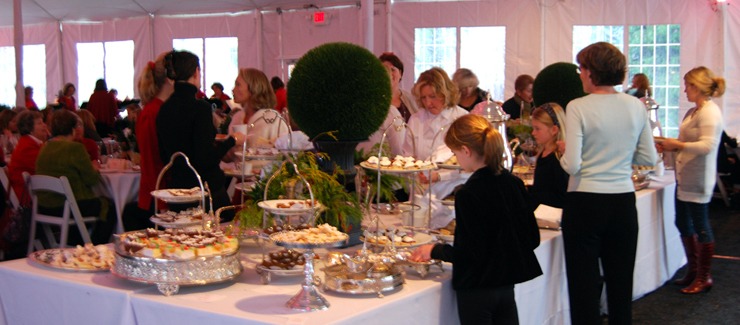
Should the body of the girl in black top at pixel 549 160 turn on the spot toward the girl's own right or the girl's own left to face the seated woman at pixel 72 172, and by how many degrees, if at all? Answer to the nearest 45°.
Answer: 0° — they already face them

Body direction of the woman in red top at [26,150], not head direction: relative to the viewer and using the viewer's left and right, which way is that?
facing to the right of the viewer

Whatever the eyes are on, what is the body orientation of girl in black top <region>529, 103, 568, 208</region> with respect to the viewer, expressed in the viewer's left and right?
facing to the left of the viewer

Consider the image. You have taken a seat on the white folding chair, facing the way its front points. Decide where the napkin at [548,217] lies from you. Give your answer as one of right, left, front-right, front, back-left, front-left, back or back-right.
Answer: right

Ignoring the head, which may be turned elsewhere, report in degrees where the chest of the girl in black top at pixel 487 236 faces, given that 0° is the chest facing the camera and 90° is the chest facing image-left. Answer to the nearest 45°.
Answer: approximately 135°

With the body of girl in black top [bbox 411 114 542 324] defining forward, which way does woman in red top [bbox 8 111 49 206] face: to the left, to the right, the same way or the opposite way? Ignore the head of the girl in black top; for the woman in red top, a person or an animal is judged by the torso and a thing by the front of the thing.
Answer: to the right

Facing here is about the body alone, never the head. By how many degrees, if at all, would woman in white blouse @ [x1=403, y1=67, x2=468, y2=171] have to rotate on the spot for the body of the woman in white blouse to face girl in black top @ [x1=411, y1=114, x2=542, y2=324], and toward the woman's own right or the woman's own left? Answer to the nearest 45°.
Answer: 0° — they already face them

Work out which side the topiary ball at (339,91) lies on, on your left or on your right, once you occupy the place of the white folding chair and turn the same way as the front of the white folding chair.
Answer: on your right

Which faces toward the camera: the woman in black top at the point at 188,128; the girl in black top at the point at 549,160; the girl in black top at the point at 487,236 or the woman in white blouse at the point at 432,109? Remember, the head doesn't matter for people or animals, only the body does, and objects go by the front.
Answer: the woman in white blouse

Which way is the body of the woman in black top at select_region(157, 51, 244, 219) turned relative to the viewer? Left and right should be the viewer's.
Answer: facing away from the viewer and to the right of the viewer

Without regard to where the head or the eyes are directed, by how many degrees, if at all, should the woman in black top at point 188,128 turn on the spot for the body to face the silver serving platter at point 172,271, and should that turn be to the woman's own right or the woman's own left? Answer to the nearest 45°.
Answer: approximately 135° to the woman's own right

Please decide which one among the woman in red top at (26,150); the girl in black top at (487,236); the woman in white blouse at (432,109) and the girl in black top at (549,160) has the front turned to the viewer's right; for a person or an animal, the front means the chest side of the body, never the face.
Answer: the woman in red top

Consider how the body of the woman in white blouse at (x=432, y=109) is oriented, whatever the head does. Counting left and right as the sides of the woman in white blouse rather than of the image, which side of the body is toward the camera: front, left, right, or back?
front

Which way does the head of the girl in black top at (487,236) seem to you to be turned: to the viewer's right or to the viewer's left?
to the viewer's left

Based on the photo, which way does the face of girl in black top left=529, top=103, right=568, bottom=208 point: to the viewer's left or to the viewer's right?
to the viewer's left
